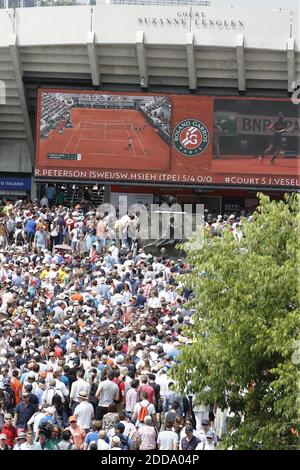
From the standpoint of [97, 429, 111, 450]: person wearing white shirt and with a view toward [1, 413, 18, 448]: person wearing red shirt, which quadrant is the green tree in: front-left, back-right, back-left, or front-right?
back-right

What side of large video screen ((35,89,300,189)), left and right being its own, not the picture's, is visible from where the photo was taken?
front

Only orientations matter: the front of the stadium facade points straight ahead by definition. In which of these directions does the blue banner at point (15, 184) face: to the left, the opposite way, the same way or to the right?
the same way

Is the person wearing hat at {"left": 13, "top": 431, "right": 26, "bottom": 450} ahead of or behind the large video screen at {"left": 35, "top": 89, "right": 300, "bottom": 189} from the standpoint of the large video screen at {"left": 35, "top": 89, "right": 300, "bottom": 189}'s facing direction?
ahead

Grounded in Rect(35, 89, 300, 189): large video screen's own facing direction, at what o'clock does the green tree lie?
The green tree is roughly at 12 o'clock from the large video screen.

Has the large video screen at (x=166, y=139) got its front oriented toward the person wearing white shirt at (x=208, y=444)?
yes

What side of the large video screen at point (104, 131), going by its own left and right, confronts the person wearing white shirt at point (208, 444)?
front

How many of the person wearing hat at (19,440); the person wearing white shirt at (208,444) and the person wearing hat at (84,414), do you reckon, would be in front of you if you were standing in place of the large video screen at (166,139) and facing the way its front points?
3

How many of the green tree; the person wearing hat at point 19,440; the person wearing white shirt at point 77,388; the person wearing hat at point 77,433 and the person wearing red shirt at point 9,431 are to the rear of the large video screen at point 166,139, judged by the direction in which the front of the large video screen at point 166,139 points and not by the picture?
0

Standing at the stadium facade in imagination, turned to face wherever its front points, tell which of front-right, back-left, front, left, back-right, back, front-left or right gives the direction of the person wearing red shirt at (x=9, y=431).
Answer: front

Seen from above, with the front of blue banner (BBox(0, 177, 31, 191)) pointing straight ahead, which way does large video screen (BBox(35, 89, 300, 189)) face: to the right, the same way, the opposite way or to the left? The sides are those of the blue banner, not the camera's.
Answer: the same way

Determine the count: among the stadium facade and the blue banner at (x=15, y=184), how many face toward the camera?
2

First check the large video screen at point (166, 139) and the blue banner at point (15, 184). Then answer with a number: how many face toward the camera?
2

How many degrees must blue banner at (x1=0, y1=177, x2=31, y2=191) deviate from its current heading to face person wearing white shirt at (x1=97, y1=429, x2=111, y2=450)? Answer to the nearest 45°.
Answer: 0° — it already faces them

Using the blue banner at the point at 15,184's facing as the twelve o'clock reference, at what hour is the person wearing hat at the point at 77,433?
The person wearing hat is roughly at 12 o'clock from the blue banner.
